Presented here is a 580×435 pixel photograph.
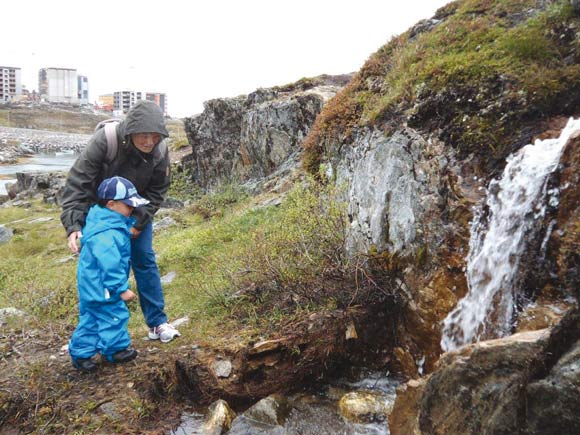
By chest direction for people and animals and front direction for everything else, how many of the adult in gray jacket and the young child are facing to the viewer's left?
0

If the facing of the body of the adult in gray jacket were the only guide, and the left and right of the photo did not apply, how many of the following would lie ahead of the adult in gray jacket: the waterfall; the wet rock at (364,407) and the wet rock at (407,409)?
3

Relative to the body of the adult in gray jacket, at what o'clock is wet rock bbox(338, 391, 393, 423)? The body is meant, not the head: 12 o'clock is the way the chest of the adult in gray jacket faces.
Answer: The wet rock is roughly at 12 o'clock from the adult in gray jacket.

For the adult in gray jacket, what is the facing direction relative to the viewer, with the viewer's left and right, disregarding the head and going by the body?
facing the viewer and to the right of the viewer

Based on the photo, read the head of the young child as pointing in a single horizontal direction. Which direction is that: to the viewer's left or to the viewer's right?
to the viewer's right

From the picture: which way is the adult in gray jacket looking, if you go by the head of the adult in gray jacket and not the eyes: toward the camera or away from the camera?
toward the camera

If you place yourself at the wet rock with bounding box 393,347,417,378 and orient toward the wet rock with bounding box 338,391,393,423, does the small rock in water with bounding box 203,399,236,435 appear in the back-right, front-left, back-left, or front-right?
front-right

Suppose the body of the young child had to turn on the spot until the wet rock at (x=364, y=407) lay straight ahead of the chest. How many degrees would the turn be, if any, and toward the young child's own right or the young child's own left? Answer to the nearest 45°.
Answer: approximately 45° to the young child's own right

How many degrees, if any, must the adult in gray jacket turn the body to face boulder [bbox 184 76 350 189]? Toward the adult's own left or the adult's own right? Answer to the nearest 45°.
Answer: approximately 135° to the adult's own left

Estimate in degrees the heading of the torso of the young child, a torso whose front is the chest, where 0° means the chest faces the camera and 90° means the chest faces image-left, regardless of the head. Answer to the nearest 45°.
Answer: approximately 270°

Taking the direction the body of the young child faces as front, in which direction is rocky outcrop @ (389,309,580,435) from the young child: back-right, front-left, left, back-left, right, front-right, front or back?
front-right
